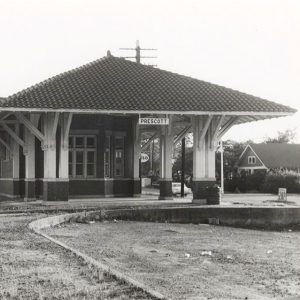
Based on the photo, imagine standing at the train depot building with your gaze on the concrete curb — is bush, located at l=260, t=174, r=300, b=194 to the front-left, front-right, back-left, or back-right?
back-left

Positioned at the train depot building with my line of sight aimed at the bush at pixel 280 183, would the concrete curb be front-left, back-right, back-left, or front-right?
back-right

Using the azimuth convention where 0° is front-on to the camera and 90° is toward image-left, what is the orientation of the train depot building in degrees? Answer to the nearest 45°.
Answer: approximately 0°

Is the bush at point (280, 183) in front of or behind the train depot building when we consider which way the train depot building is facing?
behind

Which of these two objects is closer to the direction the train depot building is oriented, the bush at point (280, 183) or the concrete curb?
the concrete curb

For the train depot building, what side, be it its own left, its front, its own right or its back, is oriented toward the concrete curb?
front
